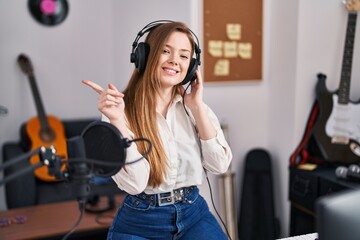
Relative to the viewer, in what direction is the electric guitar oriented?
toward the camera

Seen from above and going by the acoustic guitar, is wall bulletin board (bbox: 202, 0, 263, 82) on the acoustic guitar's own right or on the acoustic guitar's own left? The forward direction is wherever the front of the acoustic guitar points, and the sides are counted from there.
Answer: on the acoustic guitar's own left

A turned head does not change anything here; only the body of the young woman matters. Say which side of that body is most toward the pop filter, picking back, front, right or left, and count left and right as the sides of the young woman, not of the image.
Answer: front

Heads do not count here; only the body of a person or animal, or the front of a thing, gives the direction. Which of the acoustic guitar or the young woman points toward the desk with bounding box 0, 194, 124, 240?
the acoustic guitar

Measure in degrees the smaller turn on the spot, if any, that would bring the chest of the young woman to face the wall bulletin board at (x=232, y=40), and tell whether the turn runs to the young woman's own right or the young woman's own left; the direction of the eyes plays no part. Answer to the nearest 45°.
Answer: approximately 180°

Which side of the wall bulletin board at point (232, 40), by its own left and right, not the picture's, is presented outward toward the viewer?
front

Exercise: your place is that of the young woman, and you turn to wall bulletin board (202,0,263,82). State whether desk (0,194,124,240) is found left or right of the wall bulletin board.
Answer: left

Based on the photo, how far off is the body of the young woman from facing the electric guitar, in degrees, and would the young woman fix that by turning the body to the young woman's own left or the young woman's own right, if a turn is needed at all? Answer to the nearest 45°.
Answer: approximately 135° to the young woman's own left

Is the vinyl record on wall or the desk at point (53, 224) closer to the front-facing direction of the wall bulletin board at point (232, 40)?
the desk

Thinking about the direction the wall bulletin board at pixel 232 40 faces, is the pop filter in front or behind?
in front

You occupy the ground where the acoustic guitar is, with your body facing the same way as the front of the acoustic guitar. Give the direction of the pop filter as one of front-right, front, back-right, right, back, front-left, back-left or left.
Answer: front

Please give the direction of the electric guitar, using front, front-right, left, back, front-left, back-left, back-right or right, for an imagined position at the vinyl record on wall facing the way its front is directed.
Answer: front-left

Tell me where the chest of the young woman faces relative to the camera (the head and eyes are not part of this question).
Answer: toward the camera

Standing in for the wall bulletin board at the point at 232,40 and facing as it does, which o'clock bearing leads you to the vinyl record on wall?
The vinyl record on wall is roughly at 4 o'clock from the wall bulletin board.

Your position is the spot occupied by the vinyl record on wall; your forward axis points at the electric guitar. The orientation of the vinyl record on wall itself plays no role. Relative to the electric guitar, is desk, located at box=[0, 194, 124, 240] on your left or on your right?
right
